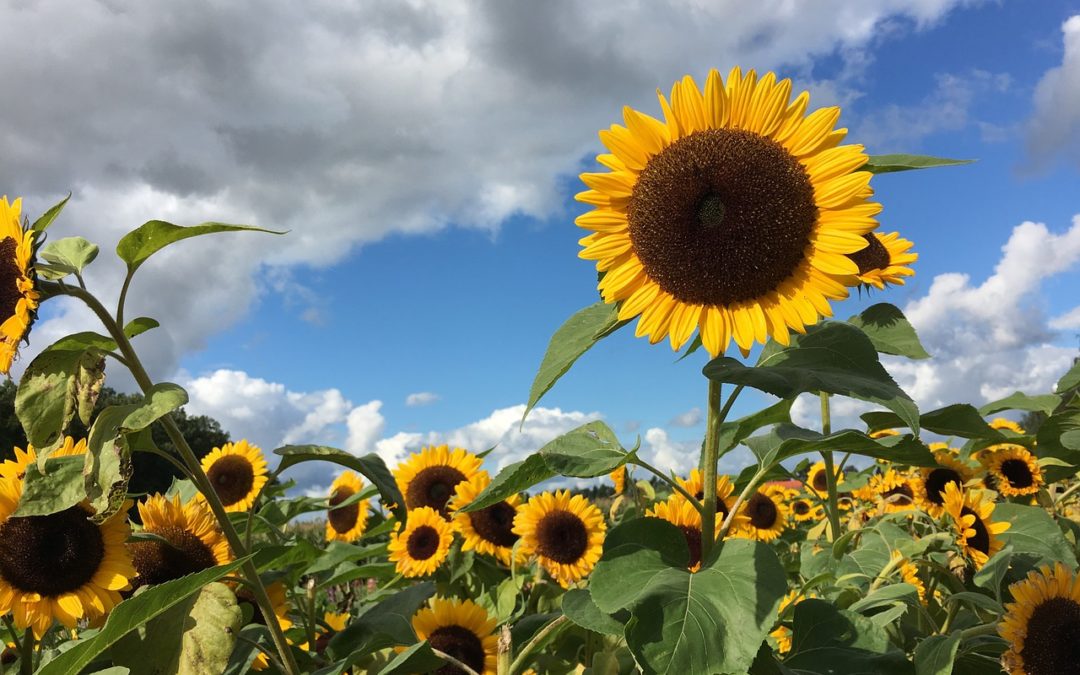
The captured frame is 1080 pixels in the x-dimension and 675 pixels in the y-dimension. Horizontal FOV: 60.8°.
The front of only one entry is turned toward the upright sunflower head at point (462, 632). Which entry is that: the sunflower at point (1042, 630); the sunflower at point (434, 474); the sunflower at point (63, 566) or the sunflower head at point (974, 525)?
the sunflower at point (434, 474)

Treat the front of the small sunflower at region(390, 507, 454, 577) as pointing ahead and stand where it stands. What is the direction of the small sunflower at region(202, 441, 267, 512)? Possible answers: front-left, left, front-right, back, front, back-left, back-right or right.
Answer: back-right

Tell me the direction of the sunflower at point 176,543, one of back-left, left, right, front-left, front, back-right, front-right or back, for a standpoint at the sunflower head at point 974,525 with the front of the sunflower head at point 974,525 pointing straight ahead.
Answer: right

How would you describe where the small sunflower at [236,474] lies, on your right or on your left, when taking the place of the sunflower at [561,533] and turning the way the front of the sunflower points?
on your right

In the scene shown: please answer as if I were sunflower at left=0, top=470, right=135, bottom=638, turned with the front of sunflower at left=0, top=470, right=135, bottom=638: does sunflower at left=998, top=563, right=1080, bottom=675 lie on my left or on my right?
on my left

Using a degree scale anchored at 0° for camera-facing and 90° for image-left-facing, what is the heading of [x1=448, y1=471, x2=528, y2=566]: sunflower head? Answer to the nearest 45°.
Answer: approximately 315°

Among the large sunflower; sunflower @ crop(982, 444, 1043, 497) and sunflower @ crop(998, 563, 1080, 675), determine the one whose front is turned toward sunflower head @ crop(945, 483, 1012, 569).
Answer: sunflower @ crop(982, 444, 1043, 497)
